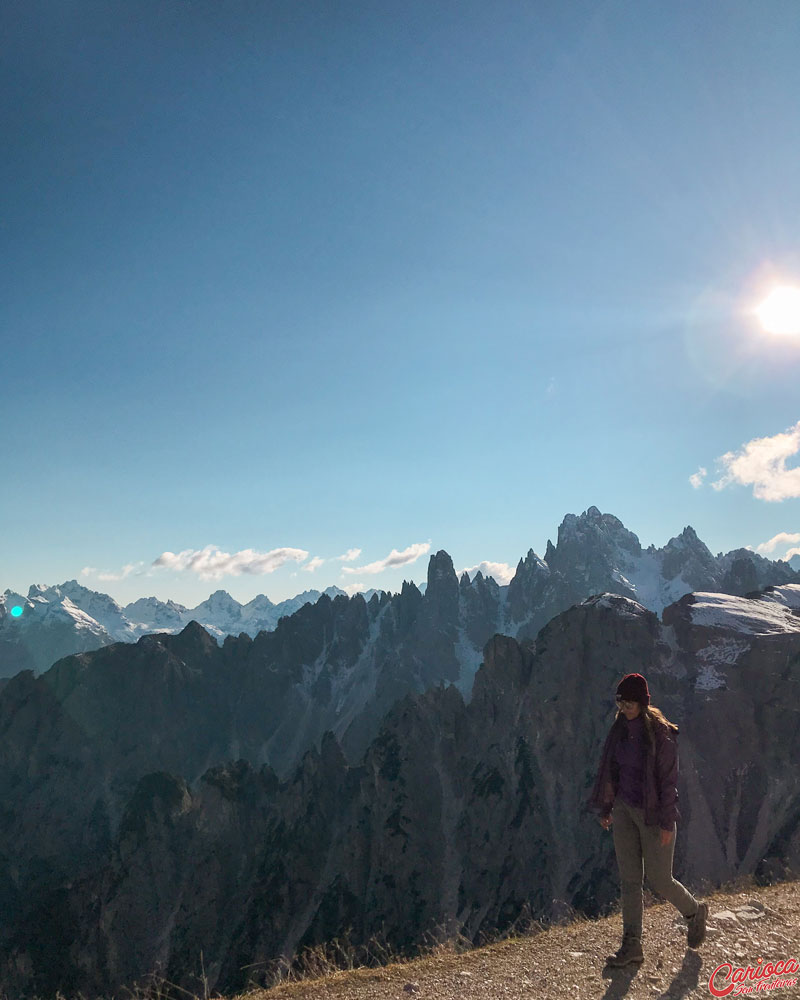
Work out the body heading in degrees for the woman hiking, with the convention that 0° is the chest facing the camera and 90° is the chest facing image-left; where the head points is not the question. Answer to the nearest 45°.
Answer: approximately 45°
